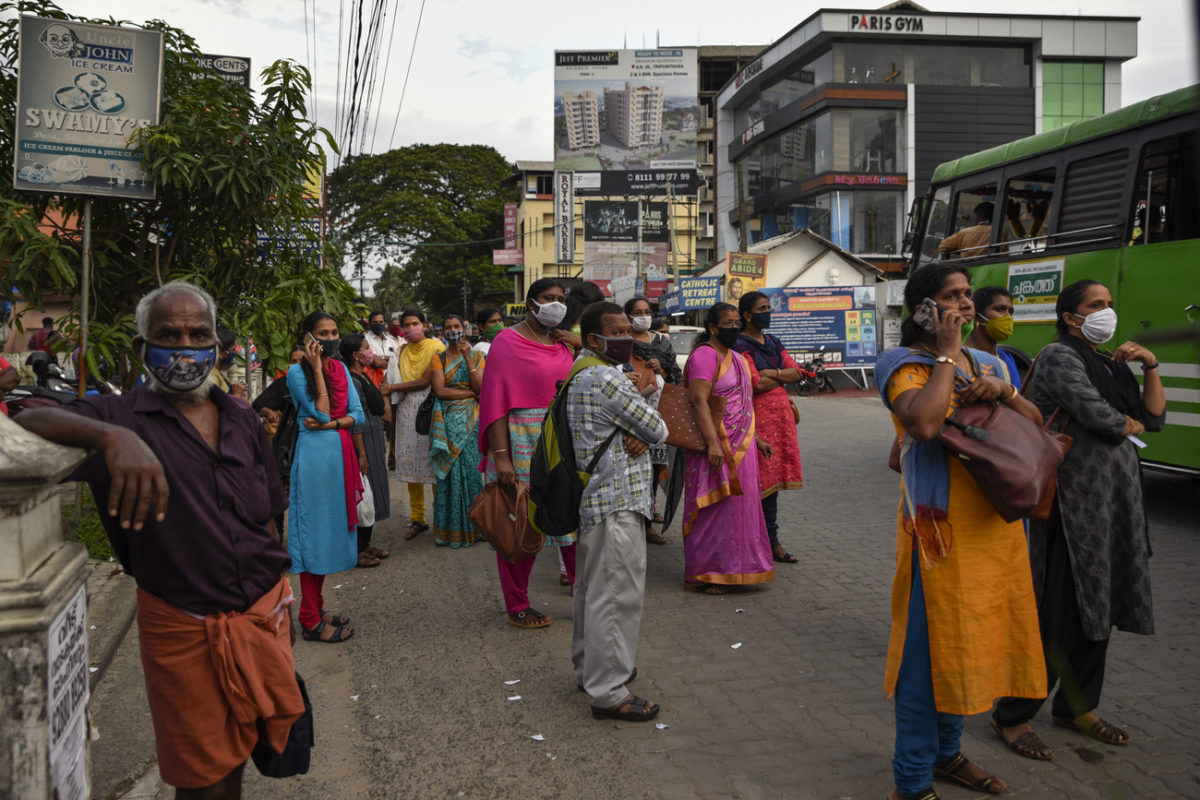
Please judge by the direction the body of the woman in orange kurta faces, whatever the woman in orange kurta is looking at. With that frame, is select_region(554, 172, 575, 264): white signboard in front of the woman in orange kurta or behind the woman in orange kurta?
behind

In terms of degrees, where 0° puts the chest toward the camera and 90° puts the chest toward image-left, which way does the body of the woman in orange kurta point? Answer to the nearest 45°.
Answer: approximately 315°

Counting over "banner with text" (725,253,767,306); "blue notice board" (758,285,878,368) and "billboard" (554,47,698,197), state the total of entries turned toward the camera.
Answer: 3

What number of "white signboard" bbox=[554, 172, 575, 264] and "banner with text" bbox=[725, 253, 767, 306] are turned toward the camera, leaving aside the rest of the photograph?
2

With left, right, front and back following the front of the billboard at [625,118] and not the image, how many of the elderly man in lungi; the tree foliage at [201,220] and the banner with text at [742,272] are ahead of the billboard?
3

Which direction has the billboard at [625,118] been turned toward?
toward the camera

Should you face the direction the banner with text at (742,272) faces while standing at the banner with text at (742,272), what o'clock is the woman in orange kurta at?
The woman in orange kurta is roughly at 12 o'clock from the banner with text.

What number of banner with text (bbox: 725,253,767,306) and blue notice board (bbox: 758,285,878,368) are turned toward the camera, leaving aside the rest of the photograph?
2

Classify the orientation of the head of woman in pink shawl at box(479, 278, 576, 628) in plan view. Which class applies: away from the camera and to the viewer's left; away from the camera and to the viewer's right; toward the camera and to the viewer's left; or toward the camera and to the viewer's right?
toward the camera and to the viewer's right

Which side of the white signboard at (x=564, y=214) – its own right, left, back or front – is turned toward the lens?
front

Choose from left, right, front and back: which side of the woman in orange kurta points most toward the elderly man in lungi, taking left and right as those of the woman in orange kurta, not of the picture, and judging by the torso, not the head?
right

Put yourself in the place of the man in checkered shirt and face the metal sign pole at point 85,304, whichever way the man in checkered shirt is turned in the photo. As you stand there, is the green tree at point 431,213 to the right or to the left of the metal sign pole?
right

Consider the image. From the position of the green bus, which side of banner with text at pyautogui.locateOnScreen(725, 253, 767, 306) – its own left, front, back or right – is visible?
front

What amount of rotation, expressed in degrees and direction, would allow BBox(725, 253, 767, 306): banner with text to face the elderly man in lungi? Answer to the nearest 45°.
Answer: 0° — it already faces them

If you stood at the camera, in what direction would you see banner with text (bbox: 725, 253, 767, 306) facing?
facing the viewer
